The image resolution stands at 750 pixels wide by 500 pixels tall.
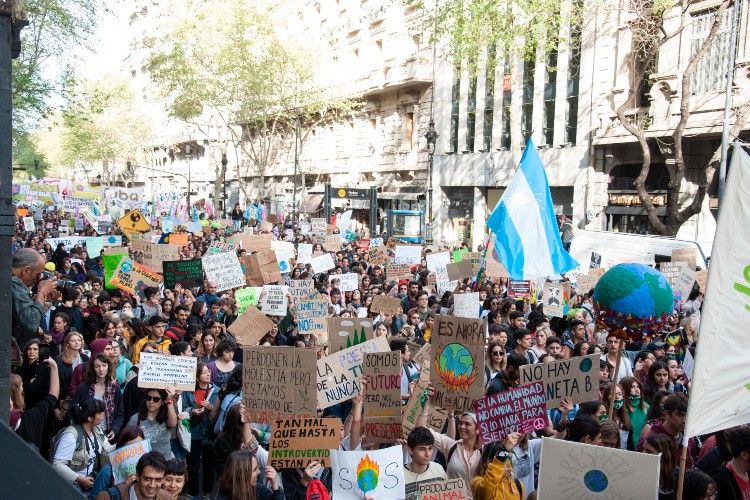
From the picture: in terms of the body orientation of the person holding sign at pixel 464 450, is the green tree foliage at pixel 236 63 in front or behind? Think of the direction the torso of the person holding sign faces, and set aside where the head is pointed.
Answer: behind

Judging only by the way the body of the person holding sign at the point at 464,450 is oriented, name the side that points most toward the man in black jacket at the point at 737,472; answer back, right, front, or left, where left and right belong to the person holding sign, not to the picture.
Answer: left

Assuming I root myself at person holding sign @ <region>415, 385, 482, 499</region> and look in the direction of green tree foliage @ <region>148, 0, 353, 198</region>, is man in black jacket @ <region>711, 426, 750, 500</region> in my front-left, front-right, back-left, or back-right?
back-right

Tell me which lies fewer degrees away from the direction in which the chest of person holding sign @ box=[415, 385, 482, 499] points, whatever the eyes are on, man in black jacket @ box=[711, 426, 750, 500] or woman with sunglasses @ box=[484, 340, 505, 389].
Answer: the man in black jacket

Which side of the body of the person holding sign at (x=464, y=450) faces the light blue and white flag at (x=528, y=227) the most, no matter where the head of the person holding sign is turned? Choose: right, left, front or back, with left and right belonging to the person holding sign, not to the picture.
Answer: back

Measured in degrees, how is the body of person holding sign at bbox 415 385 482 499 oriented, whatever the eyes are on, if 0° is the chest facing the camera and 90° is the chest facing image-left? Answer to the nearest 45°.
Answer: approximately 0°

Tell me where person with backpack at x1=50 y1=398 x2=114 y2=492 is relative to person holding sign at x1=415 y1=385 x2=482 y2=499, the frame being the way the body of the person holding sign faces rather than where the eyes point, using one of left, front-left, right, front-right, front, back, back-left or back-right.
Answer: right

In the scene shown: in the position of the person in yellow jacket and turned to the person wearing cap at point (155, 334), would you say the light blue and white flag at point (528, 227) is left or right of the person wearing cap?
right

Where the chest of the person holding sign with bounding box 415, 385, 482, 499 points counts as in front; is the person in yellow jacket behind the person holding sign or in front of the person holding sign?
in front

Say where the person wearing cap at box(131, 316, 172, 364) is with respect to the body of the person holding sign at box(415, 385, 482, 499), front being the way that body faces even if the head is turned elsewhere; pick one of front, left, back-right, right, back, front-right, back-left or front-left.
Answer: back-right

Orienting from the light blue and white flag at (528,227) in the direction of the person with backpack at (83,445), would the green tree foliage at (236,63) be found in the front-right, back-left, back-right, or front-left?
back-right

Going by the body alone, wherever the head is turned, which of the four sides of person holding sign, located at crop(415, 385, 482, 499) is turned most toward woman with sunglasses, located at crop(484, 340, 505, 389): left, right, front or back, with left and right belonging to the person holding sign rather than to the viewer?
back
